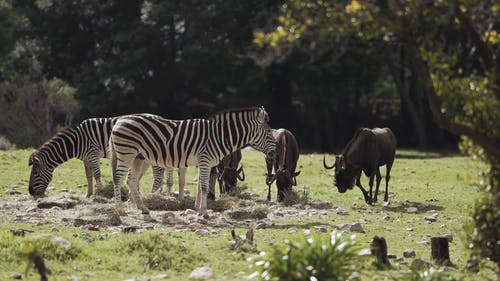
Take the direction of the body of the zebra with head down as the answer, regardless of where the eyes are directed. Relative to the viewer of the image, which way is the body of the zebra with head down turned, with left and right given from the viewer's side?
facing to the left of the viewer

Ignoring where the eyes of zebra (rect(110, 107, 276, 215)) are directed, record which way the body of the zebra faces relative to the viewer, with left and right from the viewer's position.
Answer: facing to the right of the viewer

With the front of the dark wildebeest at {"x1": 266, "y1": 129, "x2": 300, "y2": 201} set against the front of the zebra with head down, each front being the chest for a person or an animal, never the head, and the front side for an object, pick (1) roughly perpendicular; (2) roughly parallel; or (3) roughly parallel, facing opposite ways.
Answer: roughly perpendicular

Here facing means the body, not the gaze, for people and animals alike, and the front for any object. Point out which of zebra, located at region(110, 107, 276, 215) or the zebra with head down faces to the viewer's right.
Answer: the zebra

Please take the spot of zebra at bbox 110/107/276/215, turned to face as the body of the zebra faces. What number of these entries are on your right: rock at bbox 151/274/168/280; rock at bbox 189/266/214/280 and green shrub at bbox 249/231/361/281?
3

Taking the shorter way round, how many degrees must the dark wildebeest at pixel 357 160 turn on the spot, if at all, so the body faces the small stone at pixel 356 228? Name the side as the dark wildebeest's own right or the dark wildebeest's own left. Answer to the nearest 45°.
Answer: approximately 45° to the dark wildebeest's own left

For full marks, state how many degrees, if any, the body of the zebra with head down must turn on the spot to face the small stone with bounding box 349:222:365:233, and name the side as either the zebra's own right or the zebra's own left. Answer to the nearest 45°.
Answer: approximately 135° to the zebra's own left

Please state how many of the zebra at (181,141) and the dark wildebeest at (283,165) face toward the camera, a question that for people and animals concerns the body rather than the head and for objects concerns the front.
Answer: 1

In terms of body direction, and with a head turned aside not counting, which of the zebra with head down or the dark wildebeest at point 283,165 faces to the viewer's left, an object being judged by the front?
the zebra with head down

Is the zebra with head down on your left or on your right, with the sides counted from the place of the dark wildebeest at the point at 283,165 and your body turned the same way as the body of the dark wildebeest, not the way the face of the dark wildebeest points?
on your right

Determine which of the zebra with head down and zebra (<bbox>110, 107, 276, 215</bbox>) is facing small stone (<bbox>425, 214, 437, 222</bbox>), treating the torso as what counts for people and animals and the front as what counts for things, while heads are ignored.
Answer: the zebra

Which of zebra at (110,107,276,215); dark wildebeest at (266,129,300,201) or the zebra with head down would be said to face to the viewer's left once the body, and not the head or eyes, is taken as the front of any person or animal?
the zebra with head down

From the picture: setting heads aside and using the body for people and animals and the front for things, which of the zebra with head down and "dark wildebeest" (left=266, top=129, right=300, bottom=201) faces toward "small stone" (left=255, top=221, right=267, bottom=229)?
the dark wildebeest

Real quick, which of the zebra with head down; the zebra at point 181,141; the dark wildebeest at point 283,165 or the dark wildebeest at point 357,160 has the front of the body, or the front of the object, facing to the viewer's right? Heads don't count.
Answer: the zebra

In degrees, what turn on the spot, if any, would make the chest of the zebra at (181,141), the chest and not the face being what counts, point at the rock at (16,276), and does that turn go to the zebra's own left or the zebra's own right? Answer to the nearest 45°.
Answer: approximately 90° to the zebra's own right
